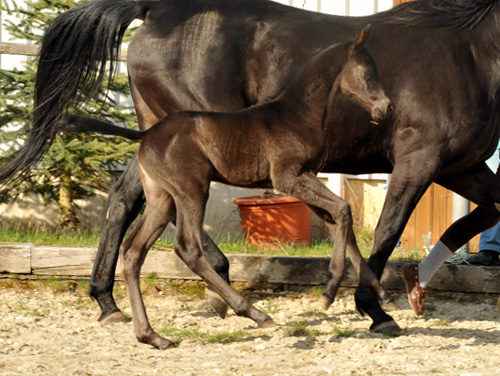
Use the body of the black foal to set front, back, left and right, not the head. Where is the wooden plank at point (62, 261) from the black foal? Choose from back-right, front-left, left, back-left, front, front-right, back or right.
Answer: back-left

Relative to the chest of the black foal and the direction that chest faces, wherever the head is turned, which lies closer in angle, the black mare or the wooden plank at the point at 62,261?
the black mare

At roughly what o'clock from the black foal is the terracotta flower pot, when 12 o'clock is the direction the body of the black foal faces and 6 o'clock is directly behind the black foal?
The terracotta flower pot is roughly at 9 o'clock from the black foal.

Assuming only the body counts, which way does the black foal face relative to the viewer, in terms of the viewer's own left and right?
facing to the right of the viewer

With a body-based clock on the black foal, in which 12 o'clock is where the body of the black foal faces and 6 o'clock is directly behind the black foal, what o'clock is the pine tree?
The pine tree is roughly at 8 o'clock from the black foal.

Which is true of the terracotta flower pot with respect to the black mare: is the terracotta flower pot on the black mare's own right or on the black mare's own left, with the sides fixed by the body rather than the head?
on the black mare's own left

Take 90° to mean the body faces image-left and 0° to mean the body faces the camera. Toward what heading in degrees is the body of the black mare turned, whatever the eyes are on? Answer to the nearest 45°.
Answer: approximately 270°
